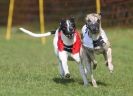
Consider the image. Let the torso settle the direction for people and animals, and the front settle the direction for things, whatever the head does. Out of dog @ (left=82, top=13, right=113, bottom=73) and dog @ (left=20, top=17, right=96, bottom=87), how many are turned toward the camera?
2

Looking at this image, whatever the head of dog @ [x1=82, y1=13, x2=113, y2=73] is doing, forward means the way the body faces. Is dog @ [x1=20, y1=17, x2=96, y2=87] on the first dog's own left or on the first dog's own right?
on the first dog's own right

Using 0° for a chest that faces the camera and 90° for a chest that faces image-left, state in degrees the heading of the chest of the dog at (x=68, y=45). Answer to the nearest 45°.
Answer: approximately 0°

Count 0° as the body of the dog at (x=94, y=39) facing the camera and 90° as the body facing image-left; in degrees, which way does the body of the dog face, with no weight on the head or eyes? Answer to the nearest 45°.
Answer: approximately 0°
